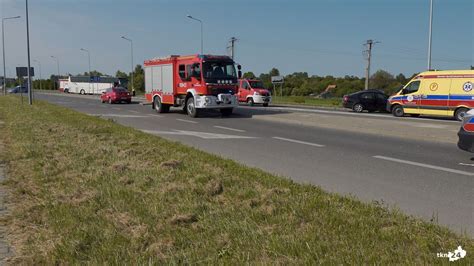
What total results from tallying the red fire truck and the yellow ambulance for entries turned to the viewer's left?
1

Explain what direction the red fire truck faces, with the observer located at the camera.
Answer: facing the viewer and to the right of the viewer

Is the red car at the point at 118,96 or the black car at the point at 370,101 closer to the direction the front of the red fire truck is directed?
the black car

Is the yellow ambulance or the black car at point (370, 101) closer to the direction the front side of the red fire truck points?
the yellow ambulance

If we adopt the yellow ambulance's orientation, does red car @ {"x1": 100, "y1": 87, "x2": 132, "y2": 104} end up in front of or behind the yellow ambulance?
in front

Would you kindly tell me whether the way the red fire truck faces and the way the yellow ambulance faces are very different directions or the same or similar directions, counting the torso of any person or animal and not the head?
very different directions

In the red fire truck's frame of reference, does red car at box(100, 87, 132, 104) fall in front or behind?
behind

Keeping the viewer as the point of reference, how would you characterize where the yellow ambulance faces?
facing to the left of the viewer

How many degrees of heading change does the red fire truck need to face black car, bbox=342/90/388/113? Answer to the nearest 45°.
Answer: approximately 90° to its left

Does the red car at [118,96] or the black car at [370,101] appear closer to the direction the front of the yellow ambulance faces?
the red car

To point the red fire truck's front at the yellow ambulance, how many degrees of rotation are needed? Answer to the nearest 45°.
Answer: approximately 45° to its left

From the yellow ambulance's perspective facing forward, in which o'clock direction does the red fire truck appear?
The red fire truck is roughly at 11 o'clock from the yellow ambulance.

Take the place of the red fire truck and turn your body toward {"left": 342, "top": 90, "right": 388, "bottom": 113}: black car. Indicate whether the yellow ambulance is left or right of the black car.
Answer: right
